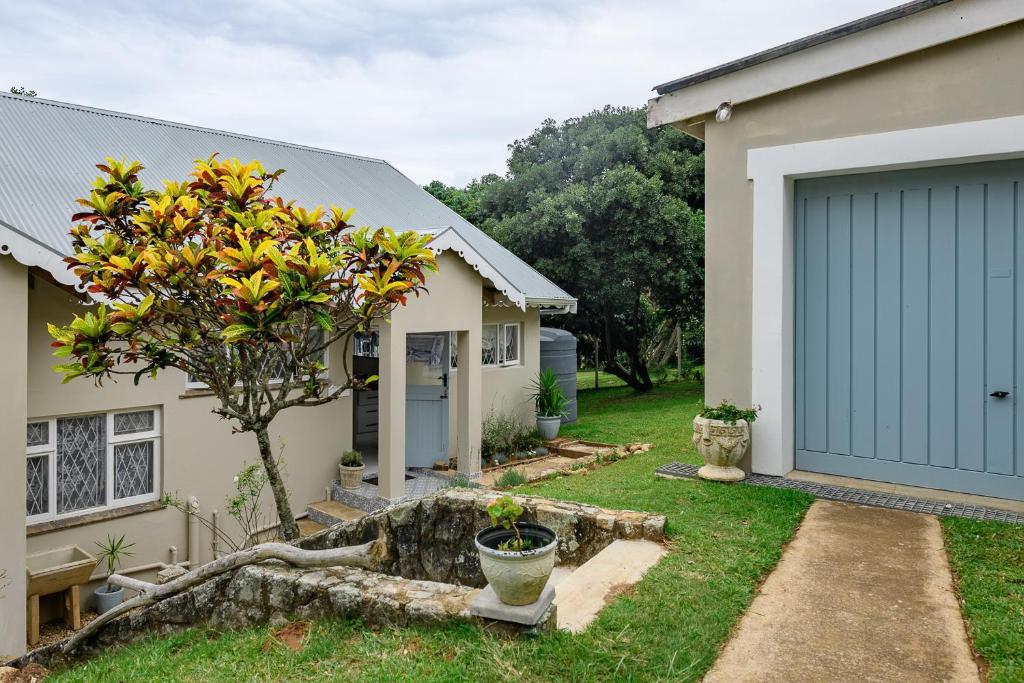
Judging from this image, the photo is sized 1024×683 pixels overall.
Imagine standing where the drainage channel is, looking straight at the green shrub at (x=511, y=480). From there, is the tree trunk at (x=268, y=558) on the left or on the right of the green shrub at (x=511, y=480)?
left

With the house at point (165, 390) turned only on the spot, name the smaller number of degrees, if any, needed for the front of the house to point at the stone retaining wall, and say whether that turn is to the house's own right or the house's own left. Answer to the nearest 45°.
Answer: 0° — it already faces it

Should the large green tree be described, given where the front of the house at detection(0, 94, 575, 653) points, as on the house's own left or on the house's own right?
on the house's own left

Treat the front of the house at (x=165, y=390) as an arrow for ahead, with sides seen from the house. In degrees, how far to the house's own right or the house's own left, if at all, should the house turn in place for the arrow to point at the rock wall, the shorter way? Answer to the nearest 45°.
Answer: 0° — it already faces it

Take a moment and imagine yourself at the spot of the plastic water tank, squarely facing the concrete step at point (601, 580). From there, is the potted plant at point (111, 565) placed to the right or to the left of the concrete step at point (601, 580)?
right

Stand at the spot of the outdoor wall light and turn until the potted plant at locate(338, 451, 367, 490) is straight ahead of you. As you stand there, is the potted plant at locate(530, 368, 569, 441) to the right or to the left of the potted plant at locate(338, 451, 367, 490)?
right

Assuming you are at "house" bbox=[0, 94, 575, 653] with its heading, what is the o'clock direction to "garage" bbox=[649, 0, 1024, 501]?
"garage" bbox=[649, 0, 1024, 501] is roughly at 12 o'clock from "house" bbox=[0, 94, 575, 653].

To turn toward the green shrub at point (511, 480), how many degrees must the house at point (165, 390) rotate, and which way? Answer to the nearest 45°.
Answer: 0° — it already faces it

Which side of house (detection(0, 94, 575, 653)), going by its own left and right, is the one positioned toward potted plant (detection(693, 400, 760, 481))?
front

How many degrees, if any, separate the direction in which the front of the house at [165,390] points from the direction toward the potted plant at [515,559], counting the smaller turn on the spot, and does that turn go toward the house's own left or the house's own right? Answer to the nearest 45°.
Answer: approximately 45° to the house's own right

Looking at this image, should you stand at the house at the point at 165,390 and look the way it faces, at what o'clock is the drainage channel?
The drainage channel is roughly at 12 o'clock from the house.

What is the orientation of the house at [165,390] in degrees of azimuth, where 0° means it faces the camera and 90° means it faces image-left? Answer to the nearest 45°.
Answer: approximately 315°
